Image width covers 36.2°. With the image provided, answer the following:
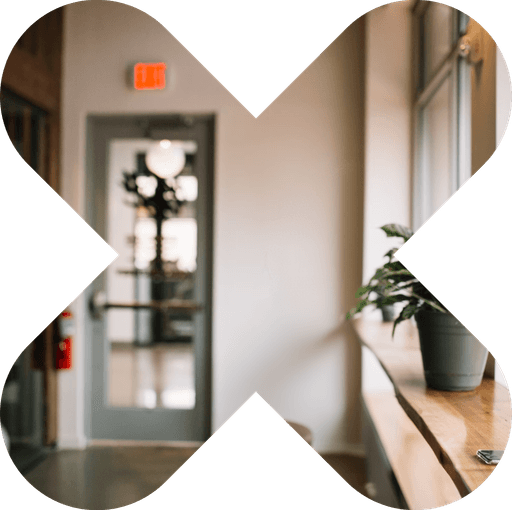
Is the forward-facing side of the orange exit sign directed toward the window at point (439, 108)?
no

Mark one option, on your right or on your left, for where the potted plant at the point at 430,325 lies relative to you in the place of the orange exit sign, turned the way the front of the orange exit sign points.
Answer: on your left

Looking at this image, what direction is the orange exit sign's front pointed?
toward the camera
